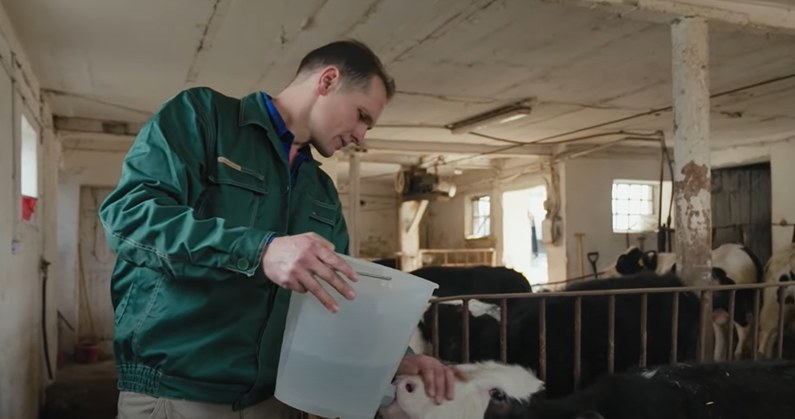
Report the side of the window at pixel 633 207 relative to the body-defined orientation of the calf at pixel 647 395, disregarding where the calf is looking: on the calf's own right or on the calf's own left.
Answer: on the calf's own right

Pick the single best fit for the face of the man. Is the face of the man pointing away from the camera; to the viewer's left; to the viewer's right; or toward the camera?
to the viewer's right

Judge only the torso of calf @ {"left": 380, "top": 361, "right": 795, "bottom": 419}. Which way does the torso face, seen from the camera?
to the viewer's left

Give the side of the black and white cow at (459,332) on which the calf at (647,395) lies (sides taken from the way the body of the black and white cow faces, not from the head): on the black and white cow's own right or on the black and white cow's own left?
on the black and white cow's own left

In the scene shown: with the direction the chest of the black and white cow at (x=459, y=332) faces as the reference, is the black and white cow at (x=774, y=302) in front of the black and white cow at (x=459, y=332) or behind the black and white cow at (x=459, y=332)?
behind

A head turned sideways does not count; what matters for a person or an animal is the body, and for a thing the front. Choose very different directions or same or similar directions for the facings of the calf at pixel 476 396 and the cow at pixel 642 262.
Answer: same or similar directions

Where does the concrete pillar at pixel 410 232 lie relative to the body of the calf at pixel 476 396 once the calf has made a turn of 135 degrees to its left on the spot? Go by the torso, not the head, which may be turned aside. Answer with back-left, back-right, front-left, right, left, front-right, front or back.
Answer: back-left

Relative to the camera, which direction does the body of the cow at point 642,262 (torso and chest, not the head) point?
to the viewer's left

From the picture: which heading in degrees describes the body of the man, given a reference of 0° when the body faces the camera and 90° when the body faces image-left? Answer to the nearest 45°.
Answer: approximately 315°

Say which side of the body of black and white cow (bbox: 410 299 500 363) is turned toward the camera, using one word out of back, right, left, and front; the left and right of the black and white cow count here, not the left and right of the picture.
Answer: left
